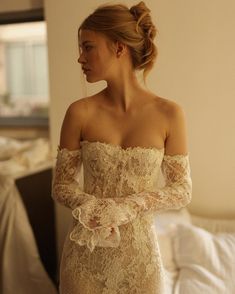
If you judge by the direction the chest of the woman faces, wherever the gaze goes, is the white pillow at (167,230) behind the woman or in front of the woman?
behind

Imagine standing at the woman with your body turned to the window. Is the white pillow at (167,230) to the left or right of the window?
right

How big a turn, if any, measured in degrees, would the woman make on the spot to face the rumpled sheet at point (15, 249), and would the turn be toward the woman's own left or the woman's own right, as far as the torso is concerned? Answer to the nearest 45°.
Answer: approximately 135° to the woman's own right

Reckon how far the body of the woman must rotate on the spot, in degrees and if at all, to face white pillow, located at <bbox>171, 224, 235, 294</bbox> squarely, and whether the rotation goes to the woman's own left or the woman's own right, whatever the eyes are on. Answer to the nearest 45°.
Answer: approximately 135° to the woman's own left

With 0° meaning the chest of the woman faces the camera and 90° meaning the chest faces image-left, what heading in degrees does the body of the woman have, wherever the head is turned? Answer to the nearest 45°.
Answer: approximately 0°
